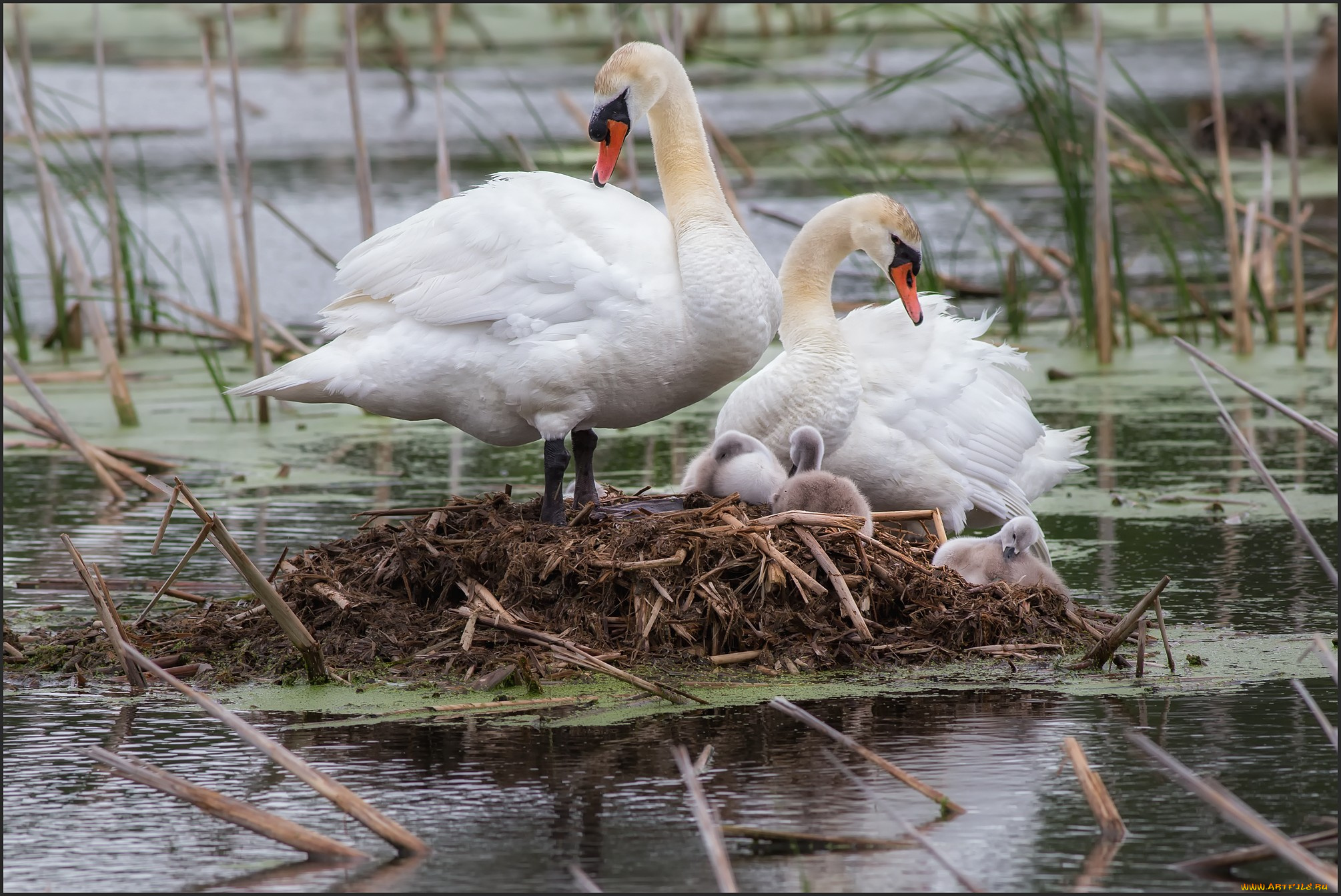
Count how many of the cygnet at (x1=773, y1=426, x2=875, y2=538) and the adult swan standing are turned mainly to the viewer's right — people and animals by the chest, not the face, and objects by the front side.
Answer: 1

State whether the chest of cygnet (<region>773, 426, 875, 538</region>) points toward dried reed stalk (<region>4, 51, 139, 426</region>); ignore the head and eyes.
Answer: yes

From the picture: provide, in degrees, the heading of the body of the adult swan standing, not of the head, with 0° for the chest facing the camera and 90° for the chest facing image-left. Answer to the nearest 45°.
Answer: approximately 270°

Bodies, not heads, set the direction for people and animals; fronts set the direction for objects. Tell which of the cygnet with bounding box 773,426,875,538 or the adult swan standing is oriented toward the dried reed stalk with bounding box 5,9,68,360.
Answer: the cygnet

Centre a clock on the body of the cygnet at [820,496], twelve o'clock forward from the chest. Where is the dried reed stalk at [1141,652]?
The dried reed stalk is roughly at 6 o'clock from the cygnet.

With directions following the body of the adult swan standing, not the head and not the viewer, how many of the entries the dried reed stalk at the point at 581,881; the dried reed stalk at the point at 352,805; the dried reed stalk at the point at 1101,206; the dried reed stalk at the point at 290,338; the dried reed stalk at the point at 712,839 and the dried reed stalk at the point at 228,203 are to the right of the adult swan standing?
3
